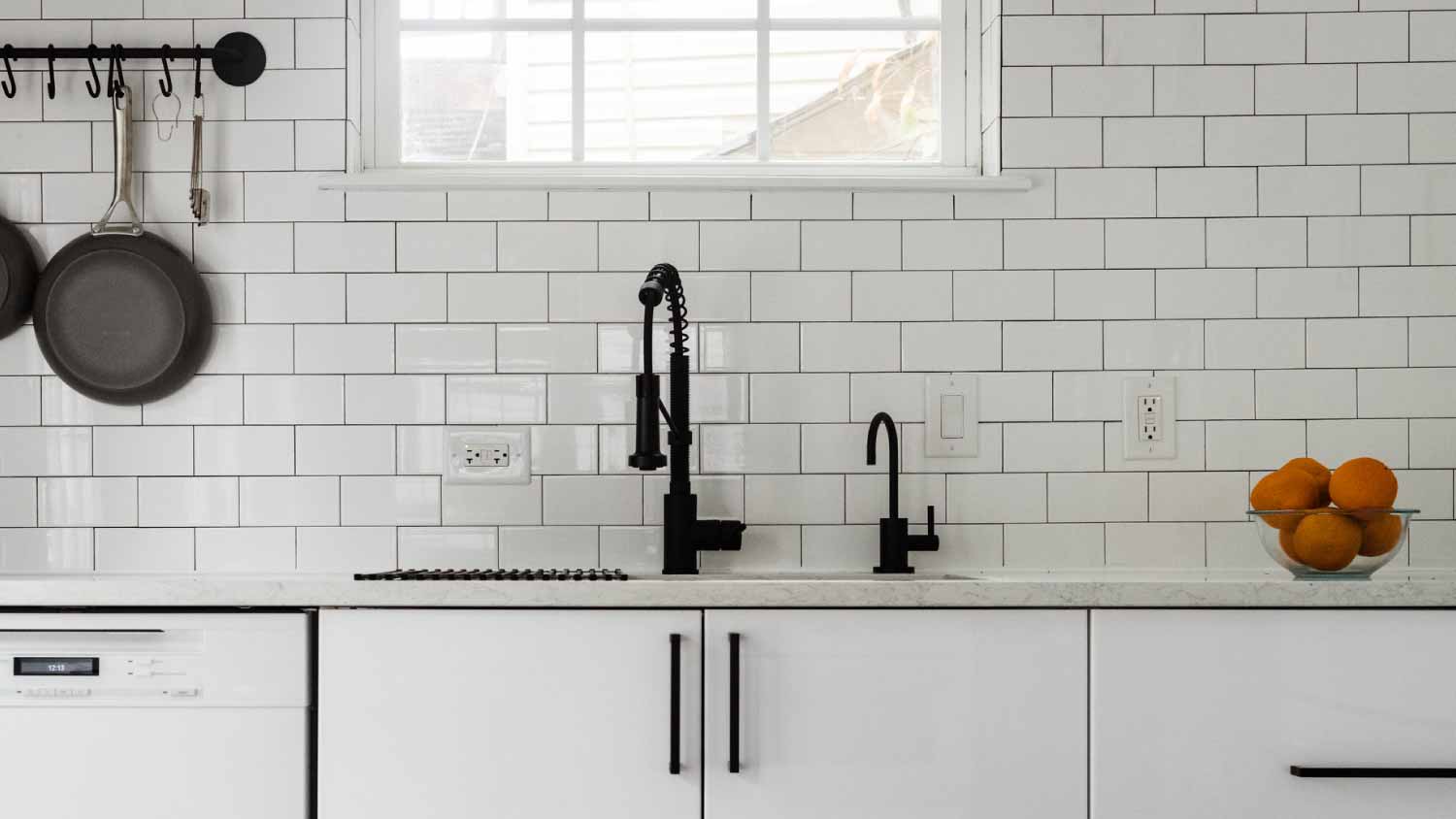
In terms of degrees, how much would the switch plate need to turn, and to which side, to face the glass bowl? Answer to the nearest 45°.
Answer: approximately 45° to its left

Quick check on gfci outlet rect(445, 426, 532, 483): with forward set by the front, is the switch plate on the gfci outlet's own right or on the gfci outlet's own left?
on the gfci outlet's own left

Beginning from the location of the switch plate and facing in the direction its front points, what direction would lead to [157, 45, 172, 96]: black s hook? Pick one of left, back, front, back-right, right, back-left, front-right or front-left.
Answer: right

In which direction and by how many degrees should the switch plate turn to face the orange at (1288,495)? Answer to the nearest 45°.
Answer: approximately 45° to its left

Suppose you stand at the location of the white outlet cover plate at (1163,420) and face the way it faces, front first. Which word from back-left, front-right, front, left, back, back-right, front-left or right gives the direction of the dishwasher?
front-right

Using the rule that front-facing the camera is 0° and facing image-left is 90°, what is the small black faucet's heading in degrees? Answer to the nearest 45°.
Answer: approximately 45°

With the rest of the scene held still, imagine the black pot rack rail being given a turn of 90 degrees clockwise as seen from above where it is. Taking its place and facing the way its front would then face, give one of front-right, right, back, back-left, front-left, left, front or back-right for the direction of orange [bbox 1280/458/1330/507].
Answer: back-left

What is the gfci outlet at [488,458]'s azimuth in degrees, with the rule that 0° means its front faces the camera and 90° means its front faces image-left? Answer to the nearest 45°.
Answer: approximately 0°
